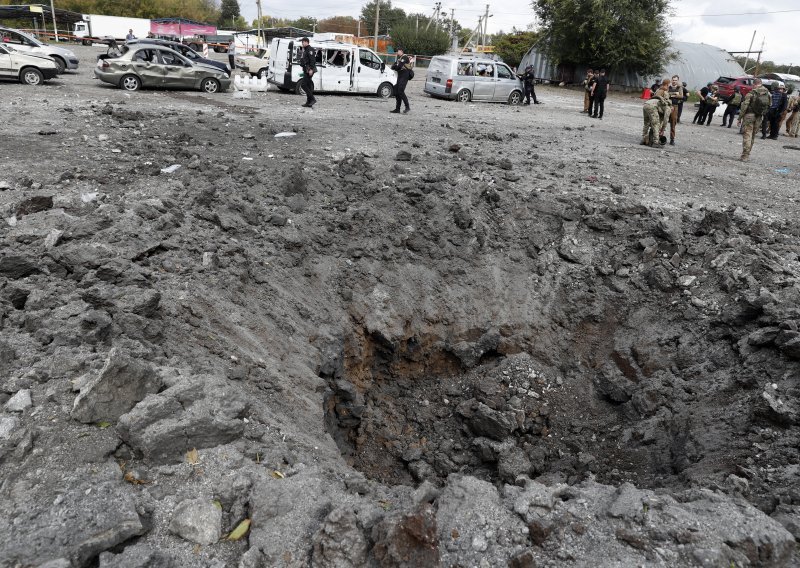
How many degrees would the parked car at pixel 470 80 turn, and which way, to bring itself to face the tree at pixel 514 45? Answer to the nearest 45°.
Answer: approximately 45° to its left

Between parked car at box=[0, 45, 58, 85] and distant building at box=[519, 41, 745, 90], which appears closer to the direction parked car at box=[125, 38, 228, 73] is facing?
the distant building

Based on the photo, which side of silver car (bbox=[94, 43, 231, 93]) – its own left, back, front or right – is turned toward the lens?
right

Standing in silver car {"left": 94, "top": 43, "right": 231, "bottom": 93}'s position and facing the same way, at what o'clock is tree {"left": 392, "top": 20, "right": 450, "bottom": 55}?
The tree is roughly at 10 o'clock from the silver car.

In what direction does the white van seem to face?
to the viewer's right
